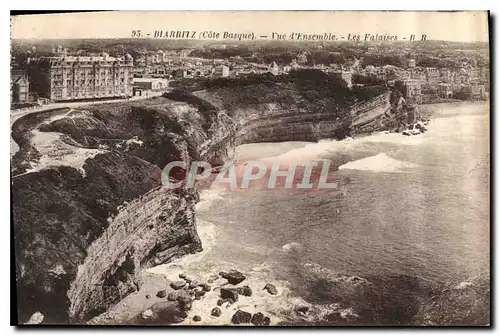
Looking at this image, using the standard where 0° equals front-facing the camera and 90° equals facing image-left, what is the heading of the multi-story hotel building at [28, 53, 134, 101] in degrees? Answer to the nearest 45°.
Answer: approximately 0°
